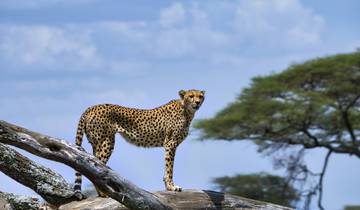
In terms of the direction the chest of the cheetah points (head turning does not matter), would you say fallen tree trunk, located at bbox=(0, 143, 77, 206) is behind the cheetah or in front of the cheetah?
behind

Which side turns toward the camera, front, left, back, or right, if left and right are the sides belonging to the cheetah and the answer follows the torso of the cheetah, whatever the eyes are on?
right
